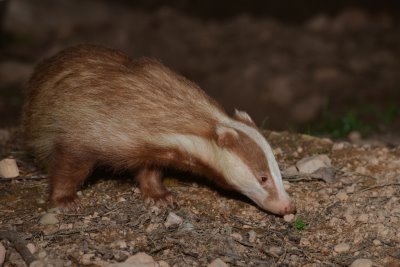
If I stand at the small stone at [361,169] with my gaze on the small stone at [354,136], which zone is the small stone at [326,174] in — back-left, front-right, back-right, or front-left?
back-left

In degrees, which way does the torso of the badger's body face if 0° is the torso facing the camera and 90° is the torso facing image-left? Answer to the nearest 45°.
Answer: approximately 270°

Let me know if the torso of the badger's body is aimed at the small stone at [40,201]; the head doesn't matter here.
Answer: no

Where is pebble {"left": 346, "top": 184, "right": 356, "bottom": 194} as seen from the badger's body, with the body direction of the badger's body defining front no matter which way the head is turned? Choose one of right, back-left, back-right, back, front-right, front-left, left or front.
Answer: front

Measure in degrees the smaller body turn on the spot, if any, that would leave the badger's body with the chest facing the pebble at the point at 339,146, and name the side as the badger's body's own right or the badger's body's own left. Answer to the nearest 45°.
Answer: approximately 45° to the badger's body's own left

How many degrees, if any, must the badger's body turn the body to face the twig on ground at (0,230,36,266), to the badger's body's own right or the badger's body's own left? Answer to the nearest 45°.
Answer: approximately 135° to the badger's body's own right

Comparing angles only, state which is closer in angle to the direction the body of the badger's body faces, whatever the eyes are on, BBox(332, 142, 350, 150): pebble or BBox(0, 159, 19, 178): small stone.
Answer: the pebble

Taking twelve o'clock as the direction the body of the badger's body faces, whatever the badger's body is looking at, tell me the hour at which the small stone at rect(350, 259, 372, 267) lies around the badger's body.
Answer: The small stone is roughly at 1 o'clock from the badger's body.

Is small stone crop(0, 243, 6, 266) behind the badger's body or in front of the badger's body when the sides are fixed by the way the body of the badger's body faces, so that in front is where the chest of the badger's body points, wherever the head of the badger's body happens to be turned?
behind

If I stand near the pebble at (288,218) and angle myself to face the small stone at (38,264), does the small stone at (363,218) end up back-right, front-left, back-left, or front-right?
back-left

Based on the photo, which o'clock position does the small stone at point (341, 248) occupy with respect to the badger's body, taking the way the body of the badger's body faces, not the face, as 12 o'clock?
The small stone is roughly at 1 o'clock from the badger's body.

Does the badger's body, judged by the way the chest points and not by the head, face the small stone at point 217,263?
no

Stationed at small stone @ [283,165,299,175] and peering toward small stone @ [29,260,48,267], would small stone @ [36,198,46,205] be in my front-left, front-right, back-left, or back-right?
front-right

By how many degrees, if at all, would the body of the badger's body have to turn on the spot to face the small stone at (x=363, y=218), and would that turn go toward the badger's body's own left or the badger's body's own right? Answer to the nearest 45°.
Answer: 0° — it already faces it

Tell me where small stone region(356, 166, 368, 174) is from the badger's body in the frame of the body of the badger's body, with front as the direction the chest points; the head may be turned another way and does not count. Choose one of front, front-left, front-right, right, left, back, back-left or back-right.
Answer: front

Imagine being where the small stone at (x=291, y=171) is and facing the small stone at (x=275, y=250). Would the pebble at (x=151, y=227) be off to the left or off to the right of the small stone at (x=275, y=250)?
right

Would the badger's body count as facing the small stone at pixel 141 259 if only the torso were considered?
no

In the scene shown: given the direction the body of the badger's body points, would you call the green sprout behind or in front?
in front
